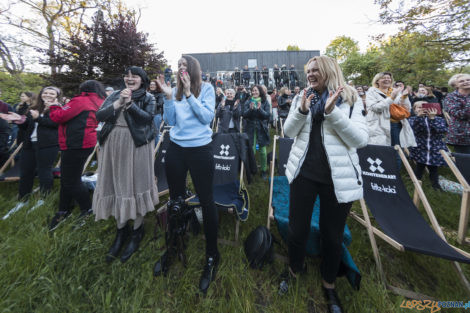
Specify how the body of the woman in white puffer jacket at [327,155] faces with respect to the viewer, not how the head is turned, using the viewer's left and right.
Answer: facing the viewer and to the left of the viewer

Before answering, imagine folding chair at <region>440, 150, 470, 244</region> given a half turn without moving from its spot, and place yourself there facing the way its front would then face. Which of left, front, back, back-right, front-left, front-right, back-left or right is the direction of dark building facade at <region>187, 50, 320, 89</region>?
front

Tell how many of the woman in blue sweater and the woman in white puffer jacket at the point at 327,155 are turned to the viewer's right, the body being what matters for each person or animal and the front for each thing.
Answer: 0

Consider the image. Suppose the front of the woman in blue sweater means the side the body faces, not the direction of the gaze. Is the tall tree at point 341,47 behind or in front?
behind

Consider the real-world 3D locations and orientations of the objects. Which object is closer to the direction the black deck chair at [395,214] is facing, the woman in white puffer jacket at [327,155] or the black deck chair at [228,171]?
the woman in white puffer jacket

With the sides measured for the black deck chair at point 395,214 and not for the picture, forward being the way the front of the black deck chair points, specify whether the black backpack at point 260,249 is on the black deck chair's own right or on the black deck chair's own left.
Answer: on the black deck chair's own right

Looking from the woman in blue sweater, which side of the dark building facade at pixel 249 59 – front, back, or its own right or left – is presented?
front

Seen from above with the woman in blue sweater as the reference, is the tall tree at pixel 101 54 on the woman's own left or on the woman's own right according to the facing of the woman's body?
on the woman's own right

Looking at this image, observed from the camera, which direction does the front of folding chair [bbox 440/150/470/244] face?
facing the viewer and to the right of the viewer

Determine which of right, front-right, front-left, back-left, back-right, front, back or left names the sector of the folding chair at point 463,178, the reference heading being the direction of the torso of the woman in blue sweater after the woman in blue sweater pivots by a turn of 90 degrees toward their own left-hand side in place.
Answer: front-left

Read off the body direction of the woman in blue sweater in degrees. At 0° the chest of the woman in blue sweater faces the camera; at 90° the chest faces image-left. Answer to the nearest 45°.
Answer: approximately 45°

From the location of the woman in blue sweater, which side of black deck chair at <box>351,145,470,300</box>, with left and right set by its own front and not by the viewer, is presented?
right

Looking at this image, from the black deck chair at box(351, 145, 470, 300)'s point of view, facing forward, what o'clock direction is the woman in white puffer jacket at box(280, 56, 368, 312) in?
The woman in white puffer jacket is roughly at 2 o'clock from the black deck chair.
